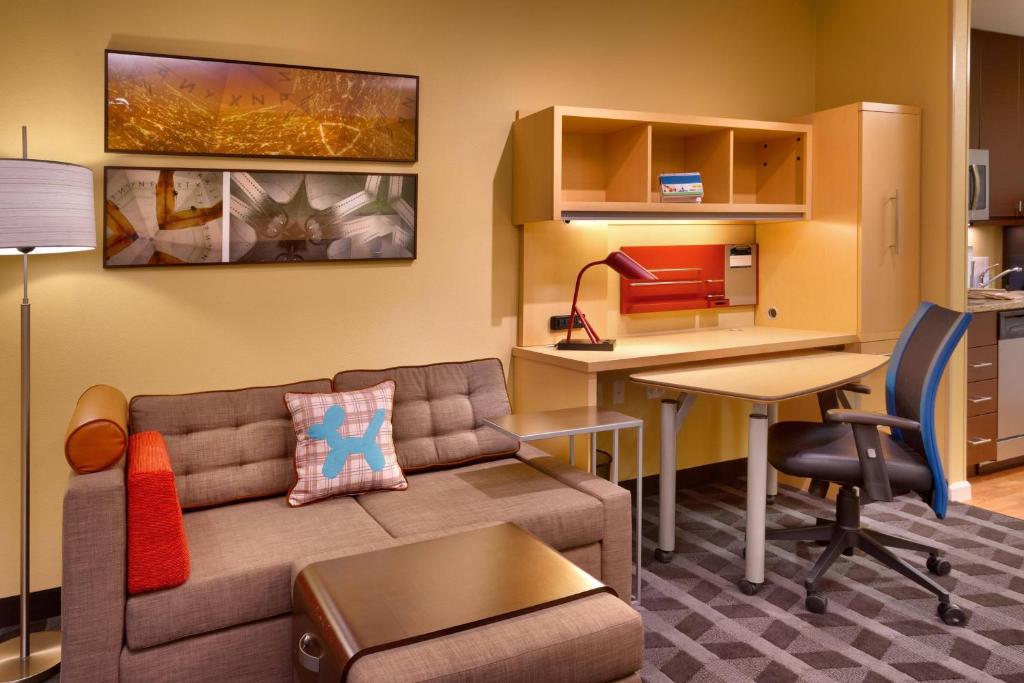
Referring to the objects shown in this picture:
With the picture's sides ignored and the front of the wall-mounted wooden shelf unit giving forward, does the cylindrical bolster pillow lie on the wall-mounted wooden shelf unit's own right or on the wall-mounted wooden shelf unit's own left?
on the wall-mounted wooden shelf unit's own right

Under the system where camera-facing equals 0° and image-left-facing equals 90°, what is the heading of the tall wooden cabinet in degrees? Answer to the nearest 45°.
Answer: approximately 315°

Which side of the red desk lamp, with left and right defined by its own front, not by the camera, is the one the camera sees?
right

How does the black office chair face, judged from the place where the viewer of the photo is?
facing to the left of the viewer

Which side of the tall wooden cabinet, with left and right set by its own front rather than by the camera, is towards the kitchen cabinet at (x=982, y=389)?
left

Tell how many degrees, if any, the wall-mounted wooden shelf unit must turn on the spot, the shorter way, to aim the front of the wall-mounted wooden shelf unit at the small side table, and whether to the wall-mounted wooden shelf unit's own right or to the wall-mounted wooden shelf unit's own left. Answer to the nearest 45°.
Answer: approximately 45° to the wall-mounted wooden shelf unit's own right

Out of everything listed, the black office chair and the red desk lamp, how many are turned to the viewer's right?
1

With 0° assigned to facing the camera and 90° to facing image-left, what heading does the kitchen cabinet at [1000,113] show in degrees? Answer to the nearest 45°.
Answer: approximately 315°
